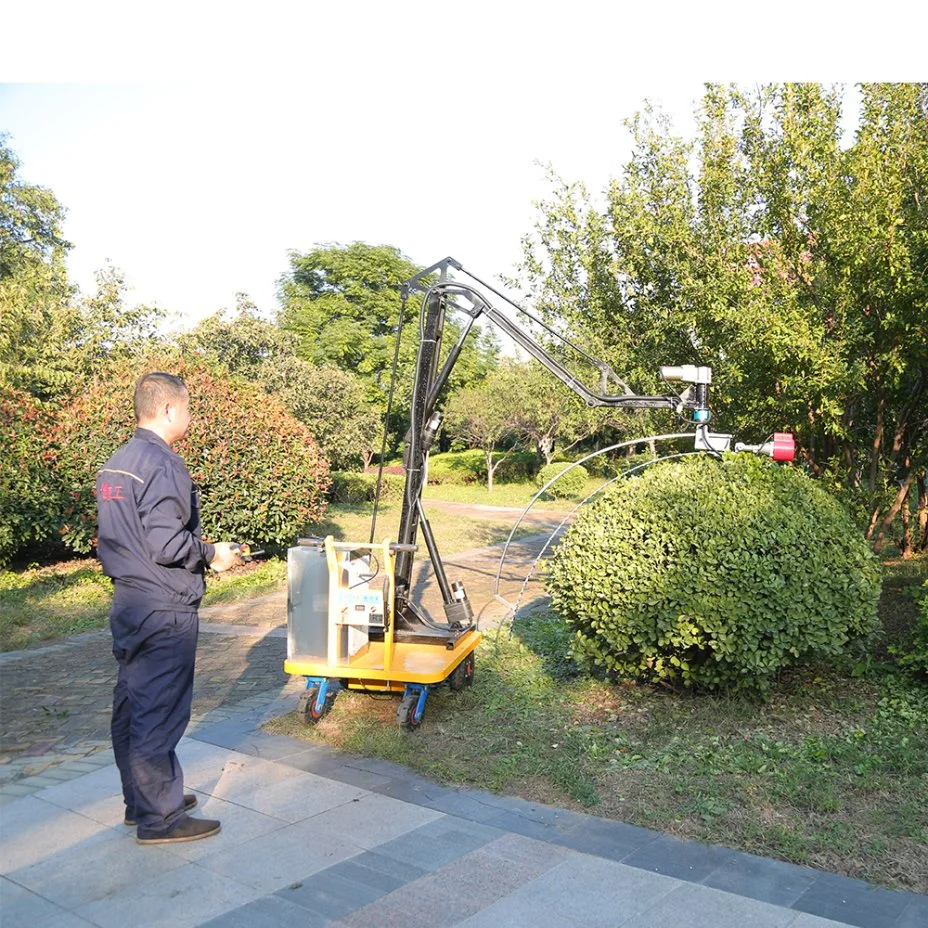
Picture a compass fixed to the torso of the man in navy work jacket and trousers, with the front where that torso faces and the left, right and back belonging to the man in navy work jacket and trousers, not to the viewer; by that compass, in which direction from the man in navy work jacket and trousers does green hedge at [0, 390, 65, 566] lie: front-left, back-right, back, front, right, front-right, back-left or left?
front-left

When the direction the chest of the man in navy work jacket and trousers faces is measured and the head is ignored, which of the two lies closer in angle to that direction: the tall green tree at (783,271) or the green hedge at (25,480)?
the tall green tree

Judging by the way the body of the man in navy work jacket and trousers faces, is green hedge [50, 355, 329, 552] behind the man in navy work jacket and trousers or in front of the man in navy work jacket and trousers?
in front

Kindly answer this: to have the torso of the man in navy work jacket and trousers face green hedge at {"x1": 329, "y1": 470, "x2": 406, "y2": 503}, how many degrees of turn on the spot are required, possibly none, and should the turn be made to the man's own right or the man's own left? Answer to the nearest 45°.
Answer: approximately 45° to the man's own left

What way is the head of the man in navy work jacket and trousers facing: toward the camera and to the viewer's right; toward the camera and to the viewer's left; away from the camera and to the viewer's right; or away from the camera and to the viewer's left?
away from the camera and to the viewer's right

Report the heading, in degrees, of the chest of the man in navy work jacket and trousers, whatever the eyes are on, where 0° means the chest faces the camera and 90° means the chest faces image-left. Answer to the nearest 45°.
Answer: approximately 225°

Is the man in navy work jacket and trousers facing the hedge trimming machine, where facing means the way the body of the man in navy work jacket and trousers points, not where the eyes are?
yes

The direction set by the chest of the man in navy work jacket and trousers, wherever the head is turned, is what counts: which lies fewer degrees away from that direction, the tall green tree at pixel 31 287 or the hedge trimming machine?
the hedge trimming machine

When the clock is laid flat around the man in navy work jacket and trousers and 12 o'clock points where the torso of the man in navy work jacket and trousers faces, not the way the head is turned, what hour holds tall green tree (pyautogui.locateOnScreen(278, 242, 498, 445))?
The tall green tree is roughly at 11 o'clock from the man in navy work jacket and trousers.
